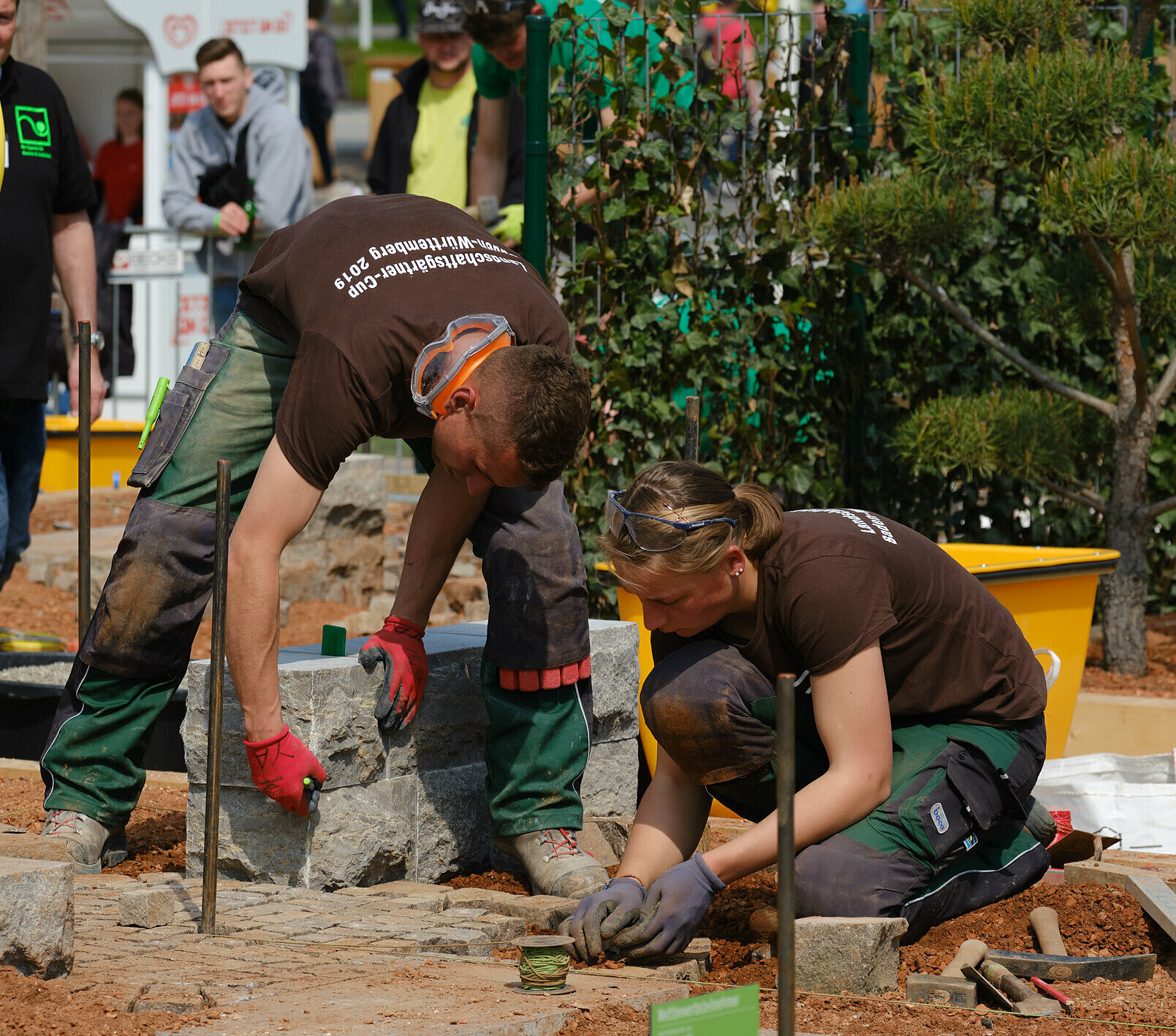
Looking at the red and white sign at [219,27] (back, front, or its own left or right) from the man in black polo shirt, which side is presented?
front

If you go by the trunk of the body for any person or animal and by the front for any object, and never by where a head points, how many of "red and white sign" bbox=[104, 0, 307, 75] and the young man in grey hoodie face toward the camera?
2

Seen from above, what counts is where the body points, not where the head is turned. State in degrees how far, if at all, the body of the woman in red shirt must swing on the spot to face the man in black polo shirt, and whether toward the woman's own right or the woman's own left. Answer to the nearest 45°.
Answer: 0° — they already face them

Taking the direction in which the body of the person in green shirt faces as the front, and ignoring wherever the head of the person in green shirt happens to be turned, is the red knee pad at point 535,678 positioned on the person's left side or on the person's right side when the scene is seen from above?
on the person's left side

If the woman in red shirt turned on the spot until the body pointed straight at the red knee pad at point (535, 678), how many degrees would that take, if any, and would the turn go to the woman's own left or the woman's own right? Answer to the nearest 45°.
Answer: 0° — they already face it

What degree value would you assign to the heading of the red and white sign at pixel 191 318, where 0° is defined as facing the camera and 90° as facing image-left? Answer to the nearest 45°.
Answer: approximately 0°

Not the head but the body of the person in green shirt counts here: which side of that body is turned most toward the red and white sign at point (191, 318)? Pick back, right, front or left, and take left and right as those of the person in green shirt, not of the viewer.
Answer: right

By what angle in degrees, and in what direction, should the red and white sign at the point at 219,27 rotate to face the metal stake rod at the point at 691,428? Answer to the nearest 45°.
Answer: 0° — it already faces it
